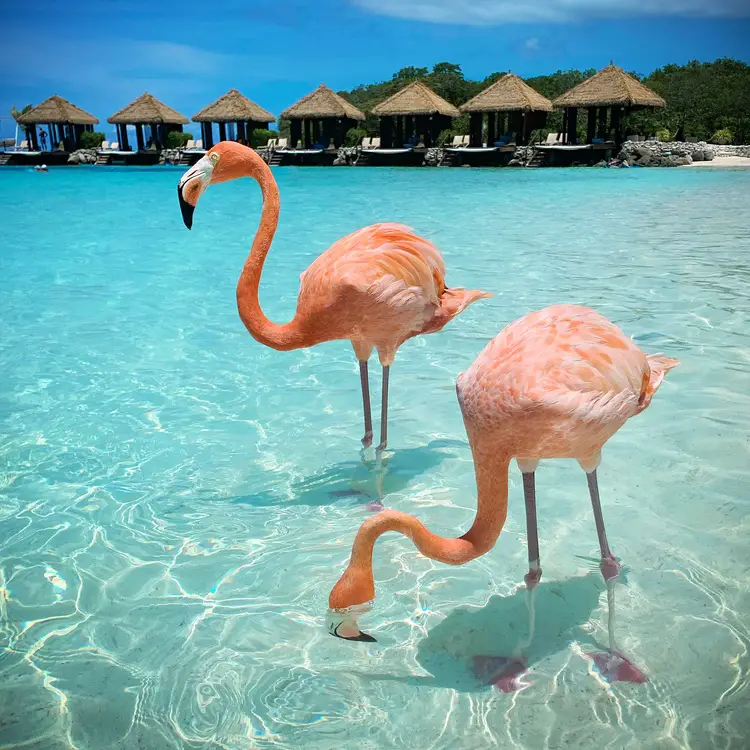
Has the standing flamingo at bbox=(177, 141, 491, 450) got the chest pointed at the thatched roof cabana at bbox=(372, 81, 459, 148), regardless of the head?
no

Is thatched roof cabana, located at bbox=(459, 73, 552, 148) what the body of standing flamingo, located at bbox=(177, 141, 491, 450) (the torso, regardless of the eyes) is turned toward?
no

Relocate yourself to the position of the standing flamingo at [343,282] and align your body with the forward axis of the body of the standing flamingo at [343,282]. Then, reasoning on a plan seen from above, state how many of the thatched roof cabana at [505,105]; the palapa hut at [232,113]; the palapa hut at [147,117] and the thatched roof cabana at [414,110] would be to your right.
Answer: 4

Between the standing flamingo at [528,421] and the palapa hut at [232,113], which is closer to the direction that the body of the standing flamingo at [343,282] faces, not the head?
the palapa hut

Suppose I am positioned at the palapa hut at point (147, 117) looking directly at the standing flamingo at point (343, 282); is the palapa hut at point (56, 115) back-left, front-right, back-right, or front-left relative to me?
back-right

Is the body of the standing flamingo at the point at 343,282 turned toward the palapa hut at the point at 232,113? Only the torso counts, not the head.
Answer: no

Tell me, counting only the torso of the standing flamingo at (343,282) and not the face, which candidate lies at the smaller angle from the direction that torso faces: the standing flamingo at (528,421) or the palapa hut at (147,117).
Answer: the palapa hut

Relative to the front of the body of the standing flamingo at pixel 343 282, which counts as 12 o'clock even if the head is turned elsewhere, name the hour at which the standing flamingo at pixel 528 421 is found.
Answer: the standing flamingo at pixel 528 421 is roughly at 8 o'clock from the standing flamingo at pixel 343 282.

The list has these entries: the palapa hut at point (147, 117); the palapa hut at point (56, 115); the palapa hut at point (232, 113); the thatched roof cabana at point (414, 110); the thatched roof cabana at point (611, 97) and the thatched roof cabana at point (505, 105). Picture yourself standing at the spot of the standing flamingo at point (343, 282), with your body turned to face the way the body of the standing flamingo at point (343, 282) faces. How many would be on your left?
0

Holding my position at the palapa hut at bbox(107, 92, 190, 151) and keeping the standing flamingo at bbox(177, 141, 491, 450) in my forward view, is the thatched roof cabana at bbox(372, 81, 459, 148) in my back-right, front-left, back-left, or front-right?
front-left

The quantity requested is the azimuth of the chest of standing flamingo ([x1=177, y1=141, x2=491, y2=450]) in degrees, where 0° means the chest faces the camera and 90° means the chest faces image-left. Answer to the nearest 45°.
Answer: approximately 90°

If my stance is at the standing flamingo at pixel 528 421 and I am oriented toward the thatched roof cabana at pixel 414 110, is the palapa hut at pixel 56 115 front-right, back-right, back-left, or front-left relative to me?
front-left

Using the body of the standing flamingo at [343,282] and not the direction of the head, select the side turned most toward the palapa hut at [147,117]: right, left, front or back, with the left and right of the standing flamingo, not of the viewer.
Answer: right

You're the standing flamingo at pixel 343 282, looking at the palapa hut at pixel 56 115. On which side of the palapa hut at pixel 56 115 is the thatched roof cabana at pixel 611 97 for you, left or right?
right

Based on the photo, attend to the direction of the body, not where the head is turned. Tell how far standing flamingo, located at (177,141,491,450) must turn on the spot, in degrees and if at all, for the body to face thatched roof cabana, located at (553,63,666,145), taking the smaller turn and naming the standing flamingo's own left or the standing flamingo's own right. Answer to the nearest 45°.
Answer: approximately 90° to the standing flamingo's own right

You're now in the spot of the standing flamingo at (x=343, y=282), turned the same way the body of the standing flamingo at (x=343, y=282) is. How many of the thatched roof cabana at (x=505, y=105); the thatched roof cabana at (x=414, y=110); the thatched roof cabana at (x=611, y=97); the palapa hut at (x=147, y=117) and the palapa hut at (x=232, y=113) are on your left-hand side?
0

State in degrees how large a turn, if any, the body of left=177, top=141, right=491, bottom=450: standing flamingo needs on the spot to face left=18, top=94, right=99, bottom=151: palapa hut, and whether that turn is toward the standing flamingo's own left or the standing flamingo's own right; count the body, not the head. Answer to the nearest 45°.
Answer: approximately 90° to the standing flamingo's own right
